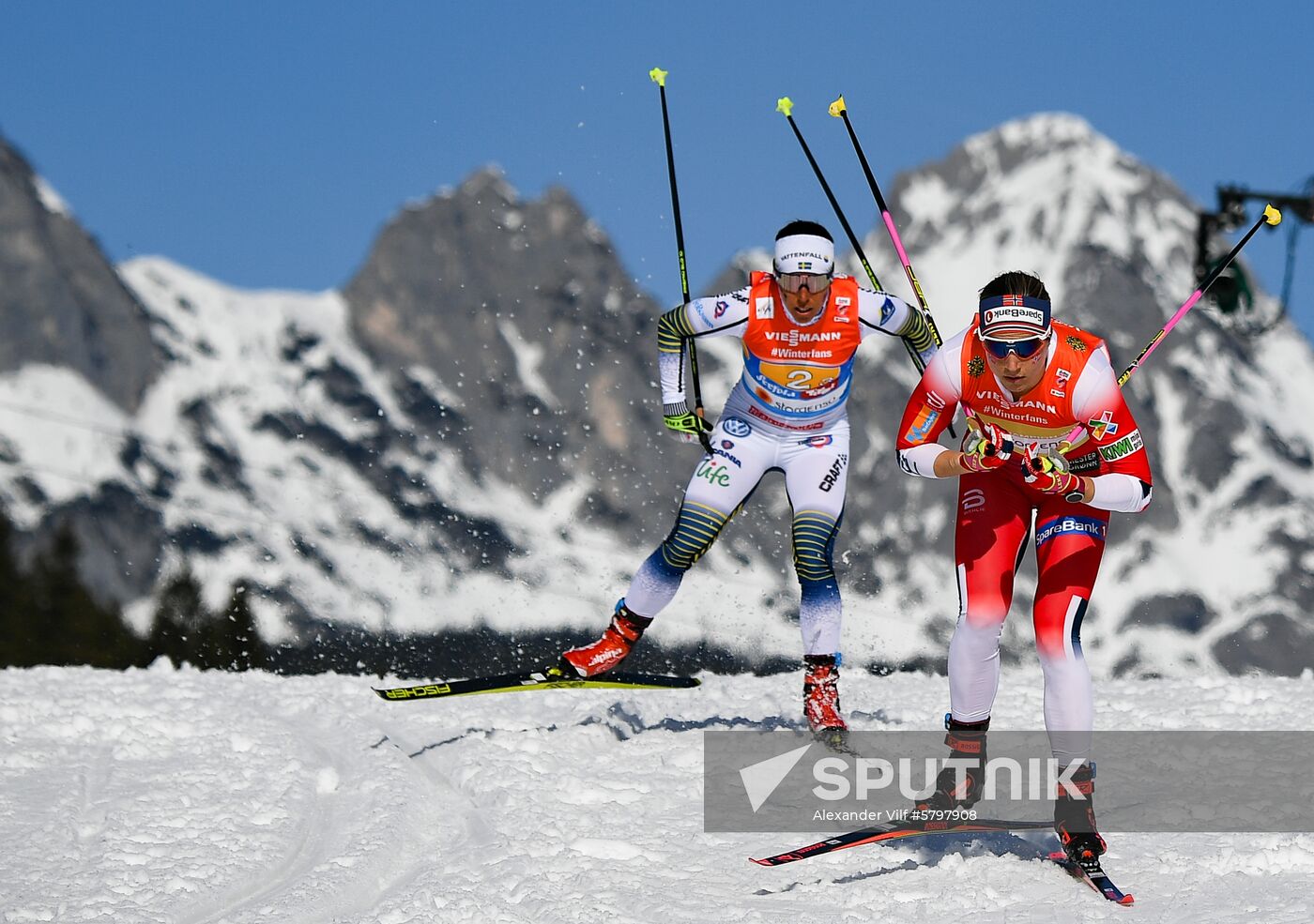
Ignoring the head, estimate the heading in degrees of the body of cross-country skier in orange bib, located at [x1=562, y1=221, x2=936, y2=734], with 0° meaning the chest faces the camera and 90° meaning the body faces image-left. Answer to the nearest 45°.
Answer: approximately 0°

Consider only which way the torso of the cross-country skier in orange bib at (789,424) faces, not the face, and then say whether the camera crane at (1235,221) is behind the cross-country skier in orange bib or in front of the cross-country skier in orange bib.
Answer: behind

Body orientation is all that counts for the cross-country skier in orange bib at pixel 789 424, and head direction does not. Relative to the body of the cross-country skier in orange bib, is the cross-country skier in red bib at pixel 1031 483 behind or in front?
in front

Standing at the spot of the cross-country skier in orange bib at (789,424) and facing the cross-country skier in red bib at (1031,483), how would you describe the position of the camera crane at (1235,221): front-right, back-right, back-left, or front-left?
back-left

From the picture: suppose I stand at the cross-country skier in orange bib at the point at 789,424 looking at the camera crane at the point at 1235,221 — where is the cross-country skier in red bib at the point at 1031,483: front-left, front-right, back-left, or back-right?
back-right

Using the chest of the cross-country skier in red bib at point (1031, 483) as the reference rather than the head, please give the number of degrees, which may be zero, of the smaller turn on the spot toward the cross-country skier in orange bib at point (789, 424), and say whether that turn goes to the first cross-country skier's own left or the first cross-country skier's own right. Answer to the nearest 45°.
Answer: approximately 135° to the first cross-country skier's own right

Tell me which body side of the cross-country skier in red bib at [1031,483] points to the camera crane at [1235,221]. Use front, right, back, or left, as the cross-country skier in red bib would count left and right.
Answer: back

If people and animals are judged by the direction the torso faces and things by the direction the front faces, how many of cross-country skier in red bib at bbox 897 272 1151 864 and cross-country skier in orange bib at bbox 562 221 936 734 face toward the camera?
2

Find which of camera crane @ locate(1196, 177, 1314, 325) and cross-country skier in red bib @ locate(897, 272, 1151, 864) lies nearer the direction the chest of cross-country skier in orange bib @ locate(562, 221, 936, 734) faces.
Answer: the cross-country skier in red bib
